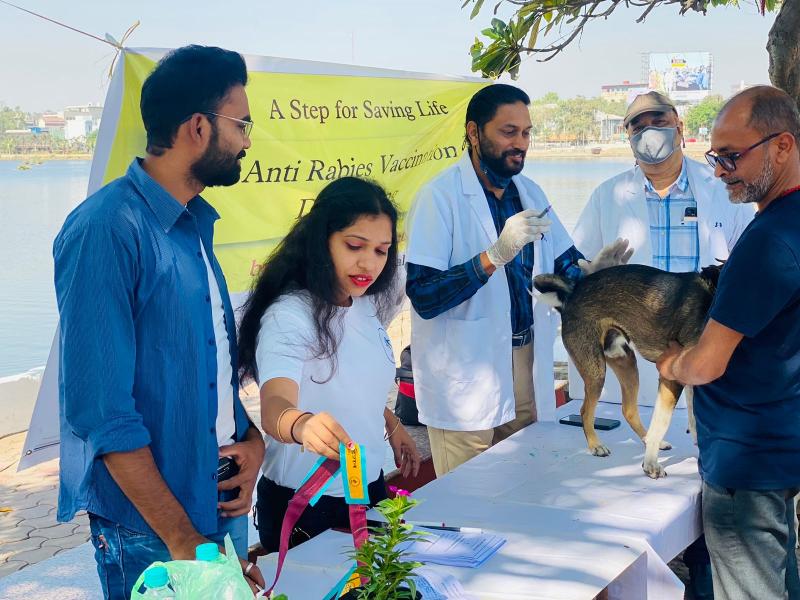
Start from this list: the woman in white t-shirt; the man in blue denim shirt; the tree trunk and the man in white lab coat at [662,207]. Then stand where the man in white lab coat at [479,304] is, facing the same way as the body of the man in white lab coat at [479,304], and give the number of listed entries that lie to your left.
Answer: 2

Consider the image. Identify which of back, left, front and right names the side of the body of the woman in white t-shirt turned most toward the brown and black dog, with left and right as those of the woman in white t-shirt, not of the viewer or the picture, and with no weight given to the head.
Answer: left

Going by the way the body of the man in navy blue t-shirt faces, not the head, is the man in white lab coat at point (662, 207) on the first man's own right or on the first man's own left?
on the first man's own right

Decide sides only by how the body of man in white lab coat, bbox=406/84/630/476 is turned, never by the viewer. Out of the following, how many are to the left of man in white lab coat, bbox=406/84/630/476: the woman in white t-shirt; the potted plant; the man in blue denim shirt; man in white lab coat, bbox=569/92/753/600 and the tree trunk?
2

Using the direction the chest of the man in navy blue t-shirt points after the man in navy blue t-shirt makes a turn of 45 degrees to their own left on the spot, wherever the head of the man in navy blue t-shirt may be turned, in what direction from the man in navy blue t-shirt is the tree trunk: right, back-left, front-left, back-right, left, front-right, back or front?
back-right

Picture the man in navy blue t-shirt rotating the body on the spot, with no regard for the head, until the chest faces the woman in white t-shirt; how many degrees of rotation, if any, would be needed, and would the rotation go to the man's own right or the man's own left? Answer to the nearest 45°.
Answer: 0° — they already face them

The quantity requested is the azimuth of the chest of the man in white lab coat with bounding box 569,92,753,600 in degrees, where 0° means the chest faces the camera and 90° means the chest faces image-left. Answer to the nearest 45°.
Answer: approximately 0°

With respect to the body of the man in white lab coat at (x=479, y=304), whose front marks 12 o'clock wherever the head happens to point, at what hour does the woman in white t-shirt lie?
The woman in white t-shirt is roughly at 2 o'clock from the man in white lab coat.

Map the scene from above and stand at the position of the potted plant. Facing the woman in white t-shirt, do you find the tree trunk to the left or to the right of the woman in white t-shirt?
right

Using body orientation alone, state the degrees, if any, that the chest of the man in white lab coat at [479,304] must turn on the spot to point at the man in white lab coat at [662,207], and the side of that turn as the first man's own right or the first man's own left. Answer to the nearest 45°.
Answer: approximately 90° to the first man's own left

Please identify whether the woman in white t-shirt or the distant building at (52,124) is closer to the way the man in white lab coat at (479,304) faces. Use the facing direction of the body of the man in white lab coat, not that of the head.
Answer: the woman in white t-shirt

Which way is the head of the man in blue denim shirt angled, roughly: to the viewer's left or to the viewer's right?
to the viewer's right

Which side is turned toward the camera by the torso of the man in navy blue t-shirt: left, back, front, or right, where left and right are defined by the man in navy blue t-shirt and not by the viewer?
left

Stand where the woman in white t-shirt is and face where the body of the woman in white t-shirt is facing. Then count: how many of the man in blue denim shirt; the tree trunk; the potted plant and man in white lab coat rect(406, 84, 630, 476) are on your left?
2

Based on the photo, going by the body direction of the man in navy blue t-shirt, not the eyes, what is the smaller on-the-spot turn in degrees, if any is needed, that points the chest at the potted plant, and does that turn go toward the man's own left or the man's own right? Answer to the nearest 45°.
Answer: approximately 45° to the man's own left
